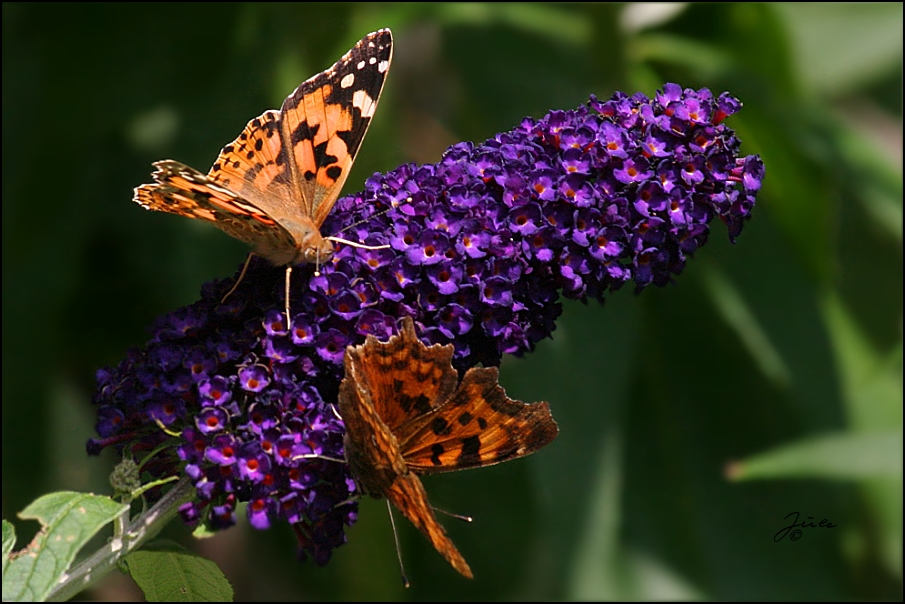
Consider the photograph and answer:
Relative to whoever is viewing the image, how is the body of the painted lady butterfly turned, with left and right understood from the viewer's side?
facing the viewer and to the right of the viewer
